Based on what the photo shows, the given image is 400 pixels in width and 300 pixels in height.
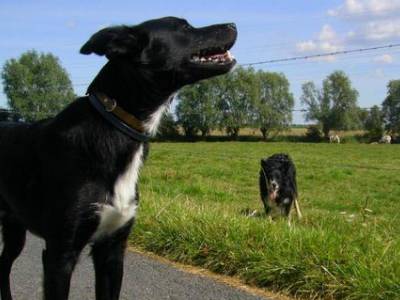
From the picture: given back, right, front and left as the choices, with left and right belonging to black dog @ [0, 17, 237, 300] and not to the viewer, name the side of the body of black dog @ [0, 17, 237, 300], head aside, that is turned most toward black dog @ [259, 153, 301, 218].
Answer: left

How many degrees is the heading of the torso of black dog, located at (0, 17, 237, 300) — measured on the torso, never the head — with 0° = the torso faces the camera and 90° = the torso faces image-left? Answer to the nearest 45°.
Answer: approximately 315°
